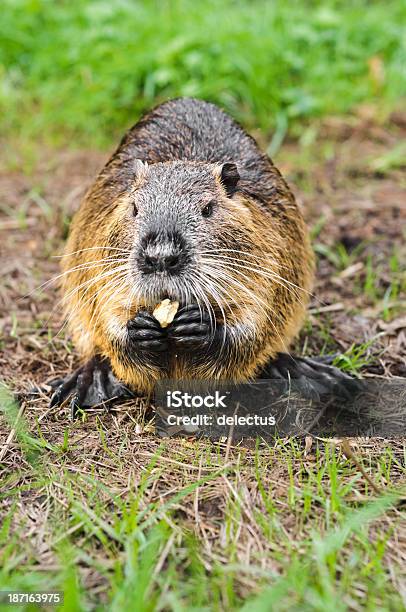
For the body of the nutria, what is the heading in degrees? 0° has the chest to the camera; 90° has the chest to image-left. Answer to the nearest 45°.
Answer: approximately 0°
